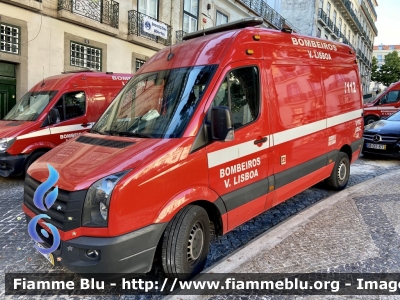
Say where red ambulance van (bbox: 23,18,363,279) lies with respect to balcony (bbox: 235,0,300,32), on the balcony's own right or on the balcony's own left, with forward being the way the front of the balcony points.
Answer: on the balcony's own right

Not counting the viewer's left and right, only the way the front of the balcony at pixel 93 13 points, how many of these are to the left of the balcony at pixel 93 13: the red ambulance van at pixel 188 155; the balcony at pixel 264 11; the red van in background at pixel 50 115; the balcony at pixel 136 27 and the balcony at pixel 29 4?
2

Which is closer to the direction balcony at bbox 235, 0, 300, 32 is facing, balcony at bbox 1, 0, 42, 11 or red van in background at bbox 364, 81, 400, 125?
the red van in background

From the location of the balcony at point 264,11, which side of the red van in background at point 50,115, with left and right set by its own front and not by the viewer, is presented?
back

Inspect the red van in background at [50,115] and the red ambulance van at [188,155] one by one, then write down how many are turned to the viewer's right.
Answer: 0

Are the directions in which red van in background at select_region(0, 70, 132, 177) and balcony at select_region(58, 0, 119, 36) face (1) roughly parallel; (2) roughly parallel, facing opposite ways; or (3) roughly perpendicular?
roughly perpendicular

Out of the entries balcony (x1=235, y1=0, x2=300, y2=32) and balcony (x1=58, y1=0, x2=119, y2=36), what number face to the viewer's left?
0

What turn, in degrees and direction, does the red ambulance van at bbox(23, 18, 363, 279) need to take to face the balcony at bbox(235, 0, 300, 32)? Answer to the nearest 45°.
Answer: approximately 135° to its right

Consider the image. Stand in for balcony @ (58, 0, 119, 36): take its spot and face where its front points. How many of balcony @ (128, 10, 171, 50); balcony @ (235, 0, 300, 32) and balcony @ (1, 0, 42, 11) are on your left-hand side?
2

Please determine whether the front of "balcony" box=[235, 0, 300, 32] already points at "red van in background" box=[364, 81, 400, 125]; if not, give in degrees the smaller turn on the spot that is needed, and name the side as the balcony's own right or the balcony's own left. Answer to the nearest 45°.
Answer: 0° — it already faces it

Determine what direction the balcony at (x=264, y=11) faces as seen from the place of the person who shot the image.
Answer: facing the viewer and to the right of the viewer
